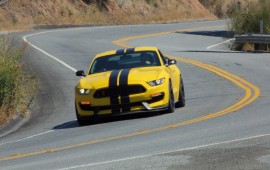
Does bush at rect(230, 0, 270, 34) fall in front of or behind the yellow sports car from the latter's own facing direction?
behind

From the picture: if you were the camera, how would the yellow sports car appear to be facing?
facing the viewer

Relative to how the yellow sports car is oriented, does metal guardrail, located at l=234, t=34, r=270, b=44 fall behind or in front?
behind
